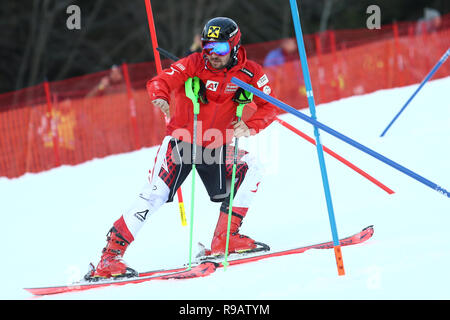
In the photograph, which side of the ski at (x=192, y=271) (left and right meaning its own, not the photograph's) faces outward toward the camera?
right

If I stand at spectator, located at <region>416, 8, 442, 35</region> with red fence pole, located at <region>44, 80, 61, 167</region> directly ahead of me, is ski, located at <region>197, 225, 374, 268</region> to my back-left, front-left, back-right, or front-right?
front-left

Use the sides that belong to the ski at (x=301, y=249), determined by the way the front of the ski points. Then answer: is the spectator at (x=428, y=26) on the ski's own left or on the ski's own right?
on the ski's own left

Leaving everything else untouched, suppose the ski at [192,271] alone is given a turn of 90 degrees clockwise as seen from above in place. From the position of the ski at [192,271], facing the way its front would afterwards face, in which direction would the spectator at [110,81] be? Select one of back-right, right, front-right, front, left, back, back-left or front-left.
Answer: back

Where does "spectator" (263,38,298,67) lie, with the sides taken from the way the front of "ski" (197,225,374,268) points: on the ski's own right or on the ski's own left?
on the ski's own left

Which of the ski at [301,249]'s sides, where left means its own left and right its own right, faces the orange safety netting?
left

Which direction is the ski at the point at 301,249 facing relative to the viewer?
to the viewer's right

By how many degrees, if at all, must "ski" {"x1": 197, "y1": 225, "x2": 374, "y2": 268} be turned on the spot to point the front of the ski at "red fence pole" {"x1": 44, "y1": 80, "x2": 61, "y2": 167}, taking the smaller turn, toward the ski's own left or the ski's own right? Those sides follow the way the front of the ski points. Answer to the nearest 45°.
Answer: approximately 135° to the ski's own left
